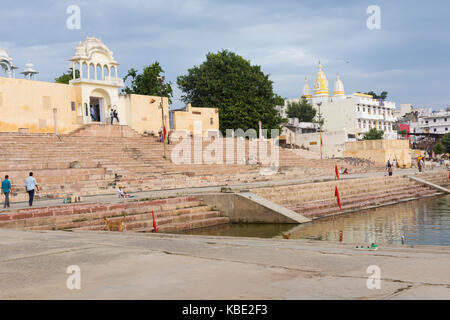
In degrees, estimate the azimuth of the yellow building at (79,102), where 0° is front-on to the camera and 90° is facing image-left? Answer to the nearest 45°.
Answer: approximately 315°
